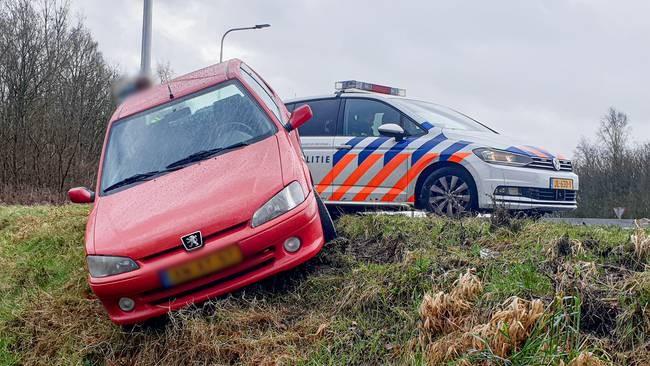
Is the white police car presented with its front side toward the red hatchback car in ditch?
no

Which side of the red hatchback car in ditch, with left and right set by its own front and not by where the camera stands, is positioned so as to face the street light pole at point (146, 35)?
back

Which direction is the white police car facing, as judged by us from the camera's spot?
facing the viewer and to the right of the viewer

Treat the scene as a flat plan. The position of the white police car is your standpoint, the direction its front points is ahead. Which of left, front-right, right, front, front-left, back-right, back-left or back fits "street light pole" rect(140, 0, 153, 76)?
back

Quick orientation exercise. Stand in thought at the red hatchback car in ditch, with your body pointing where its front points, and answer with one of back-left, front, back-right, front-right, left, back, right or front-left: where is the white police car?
back-left

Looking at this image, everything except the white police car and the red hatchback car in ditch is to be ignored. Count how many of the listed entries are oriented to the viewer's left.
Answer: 0

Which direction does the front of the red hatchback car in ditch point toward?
toward the camera

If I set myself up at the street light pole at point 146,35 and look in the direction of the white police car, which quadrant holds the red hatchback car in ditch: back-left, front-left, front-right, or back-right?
front-right
